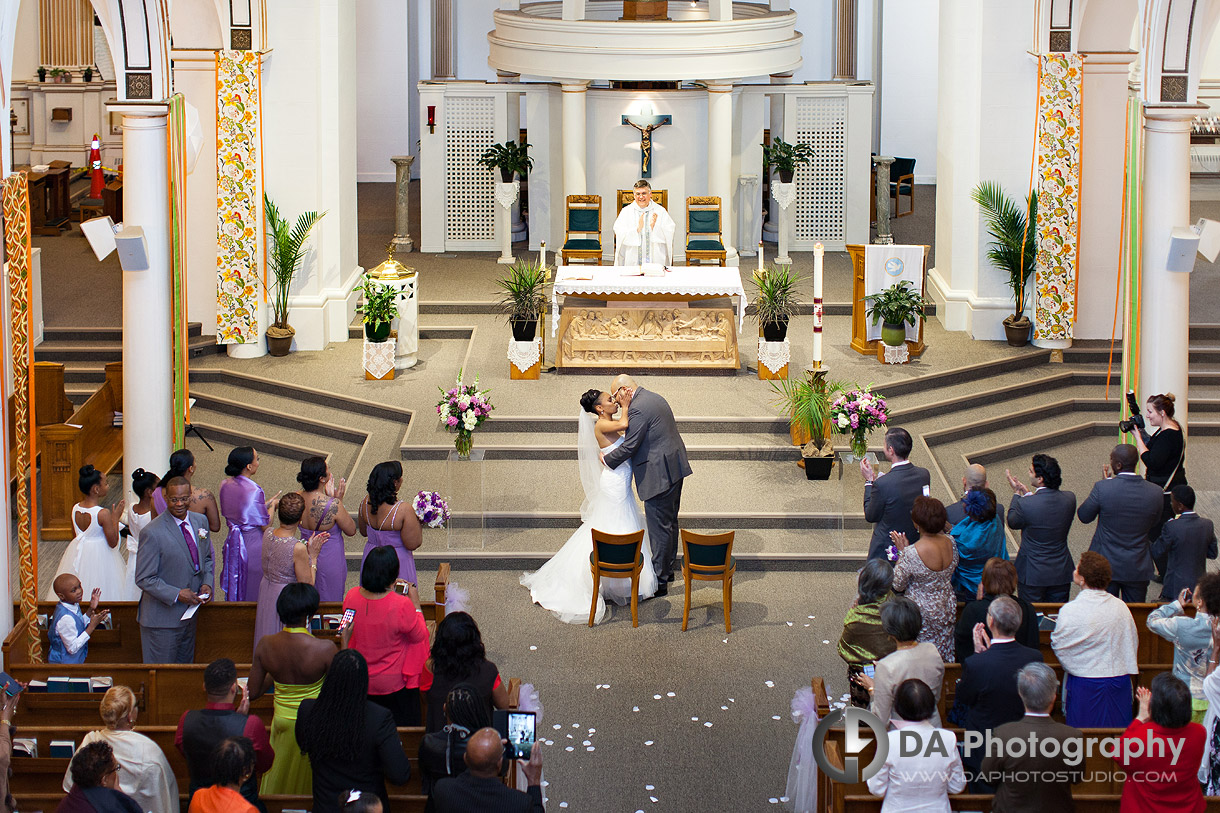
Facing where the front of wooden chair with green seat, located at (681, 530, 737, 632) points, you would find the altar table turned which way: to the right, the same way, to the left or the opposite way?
the opposite way

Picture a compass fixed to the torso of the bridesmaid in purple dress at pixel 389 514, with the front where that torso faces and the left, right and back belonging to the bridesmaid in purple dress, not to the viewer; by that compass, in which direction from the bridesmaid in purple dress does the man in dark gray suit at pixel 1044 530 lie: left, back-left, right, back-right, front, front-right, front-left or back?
front-right

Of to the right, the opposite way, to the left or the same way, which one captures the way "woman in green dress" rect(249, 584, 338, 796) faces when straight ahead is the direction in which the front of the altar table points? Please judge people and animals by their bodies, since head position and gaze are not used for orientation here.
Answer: the opposite way

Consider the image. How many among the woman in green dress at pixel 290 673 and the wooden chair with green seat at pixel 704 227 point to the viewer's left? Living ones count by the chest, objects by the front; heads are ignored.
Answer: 0

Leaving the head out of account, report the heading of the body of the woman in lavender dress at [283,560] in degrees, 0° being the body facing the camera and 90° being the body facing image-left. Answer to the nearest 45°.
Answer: approximately 225°

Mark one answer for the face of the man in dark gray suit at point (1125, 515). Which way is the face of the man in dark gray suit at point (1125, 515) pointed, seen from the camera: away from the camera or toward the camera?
away from the camera

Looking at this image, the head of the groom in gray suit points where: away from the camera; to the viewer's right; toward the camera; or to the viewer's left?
to the viewer's left

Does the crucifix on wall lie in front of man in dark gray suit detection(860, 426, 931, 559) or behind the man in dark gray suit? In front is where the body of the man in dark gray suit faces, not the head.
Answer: in front

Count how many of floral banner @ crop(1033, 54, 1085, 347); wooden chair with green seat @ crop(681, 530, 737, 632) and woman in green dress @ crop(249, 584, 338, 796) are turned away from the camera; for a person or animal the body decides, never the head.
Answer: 2

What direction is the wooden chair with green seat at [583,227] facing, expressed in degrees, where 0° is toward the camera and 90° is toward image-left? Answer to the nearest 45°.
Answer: approximately 0°

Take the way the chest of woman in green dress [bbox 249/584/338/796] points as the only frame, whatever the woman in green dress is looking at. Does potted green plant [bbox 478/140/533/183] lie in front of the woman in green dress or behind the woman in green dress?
in front

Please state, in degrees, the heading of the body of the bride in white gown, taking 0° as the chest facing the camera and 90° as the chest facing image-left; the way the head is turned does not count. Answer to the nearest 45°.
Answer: approximately 270°

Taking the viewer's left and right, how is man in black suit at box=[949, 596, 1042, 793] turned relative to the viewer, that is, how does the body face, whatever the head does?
facing away from the viewer and to the left of the viewer

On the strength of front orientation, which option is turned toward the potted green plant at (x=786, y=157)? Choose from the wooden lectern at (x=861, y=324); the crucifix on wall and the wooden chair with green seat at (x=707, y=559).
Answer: the wooden chair with green seat
